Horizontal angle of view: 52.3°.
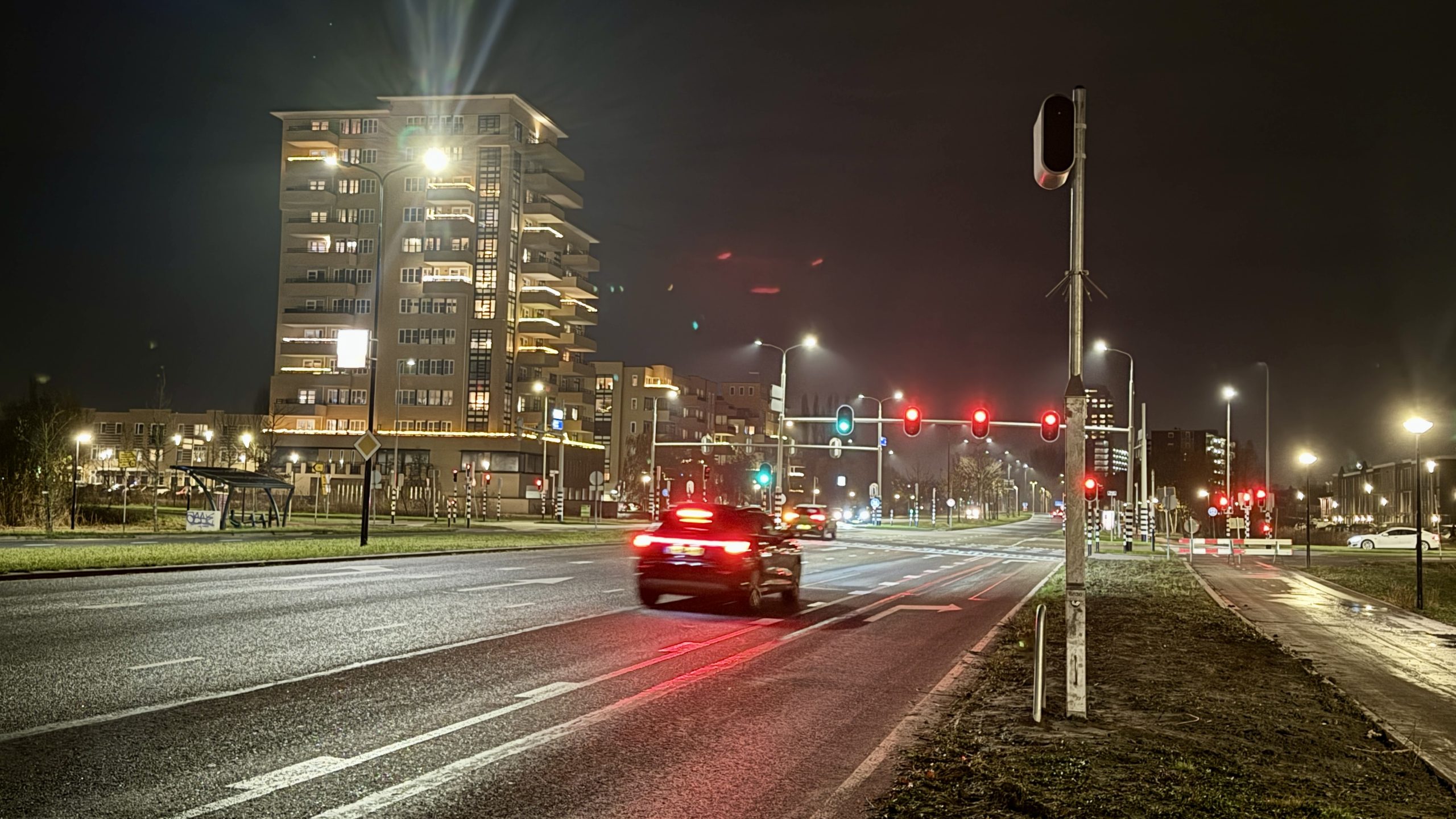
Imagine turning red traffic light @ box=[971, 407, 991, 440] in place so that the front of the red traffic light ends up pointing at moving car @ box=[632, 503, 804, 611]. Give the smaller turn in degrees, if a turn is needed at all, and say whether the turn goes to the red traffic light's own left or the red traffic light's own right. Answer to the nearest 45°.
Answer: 0° — it already faces it

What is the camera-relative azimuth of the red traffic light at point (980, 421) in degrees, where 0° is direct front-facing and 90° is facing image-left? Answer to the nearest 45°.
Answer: approximately 0°

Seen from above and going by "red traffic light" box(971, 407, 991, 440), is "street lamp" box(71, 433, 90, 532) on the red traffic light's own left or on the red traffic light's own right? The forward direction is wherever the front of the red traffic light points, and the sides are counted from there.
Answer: on the red traffic light's own right

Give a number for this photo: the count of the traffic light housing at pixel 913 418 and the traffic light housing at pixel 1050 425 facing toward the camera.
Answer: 2

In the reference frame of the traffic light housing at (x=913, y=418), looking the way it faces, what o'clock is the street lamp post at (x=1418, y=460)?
The street lamp post is roughly at 11 o'clock from the traffic light housing.

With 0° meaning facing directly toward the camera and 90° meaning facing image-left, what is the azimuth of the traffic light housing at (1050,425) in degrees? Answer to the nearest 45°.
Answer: approximately 0°

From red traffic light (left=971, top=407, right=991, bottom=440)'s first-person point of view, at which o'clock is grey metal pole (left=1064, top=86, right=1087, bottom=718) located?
The grey metal pole is roughly at 12 o'clock from the red traffic light.

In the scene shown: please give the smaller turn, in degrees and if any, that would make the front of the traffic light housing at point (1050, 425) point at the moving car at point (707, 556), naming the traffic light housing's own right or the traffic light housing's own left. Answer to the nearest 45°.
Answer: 0° — it already faces it

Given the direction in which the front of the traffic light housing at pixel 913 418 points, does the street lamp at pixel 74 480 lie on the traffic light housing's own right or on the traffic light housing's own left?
on the traffic light housing's own right

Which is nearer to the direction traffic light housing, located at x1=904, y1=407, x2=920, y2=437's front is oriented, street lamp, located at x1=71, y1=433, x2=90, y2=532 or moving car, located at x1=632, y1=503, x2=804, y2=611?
the moving car
